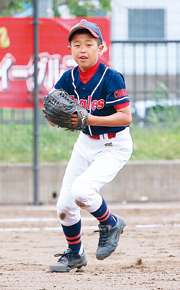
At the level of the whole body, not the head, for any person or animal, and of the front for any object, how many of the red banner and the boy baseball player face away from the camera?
0

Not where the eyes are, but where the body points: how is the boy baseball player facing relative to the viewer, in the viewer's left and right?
facing the viewer and to the left of the viewer

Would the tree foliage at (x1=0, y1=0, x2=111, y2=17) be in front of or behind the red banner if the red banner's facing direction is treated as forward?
behind

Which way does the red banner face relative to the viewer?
toward the camera

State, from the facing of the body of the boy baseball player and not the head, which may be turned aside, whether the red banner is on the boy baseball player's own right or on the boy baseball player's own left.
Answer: on the boy baseball player's own right

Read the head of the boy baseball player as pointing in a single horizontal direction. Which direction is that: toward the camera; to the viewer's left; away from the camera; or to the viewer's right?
toward the camera

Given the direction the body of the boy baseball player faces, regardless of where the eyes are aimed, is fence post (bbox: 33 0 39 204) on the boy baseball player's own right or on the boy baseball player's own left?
on the boy baseball player's own right

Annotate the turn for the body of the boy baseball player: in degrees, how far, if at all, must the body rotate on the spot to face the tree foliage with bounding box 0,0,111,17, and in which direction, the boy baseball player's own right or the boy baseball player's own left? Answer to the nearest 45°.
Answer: approximately 135° to the boy baseball player's own right

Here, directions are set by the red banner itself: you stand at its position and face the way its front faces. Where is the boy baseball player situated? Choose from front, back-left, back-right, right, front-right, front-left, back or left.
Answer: front
